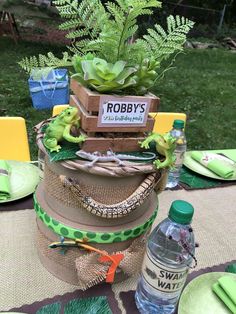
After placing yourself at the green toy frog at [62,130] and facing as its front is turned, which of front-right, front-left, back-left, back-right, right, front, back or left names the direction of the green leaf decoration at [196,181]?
front-left

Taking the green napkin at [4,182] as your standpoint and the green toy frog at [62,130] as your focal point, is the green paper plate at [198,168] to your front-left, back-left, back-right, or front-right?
front-left

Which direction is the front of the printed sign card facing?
toward the camera
